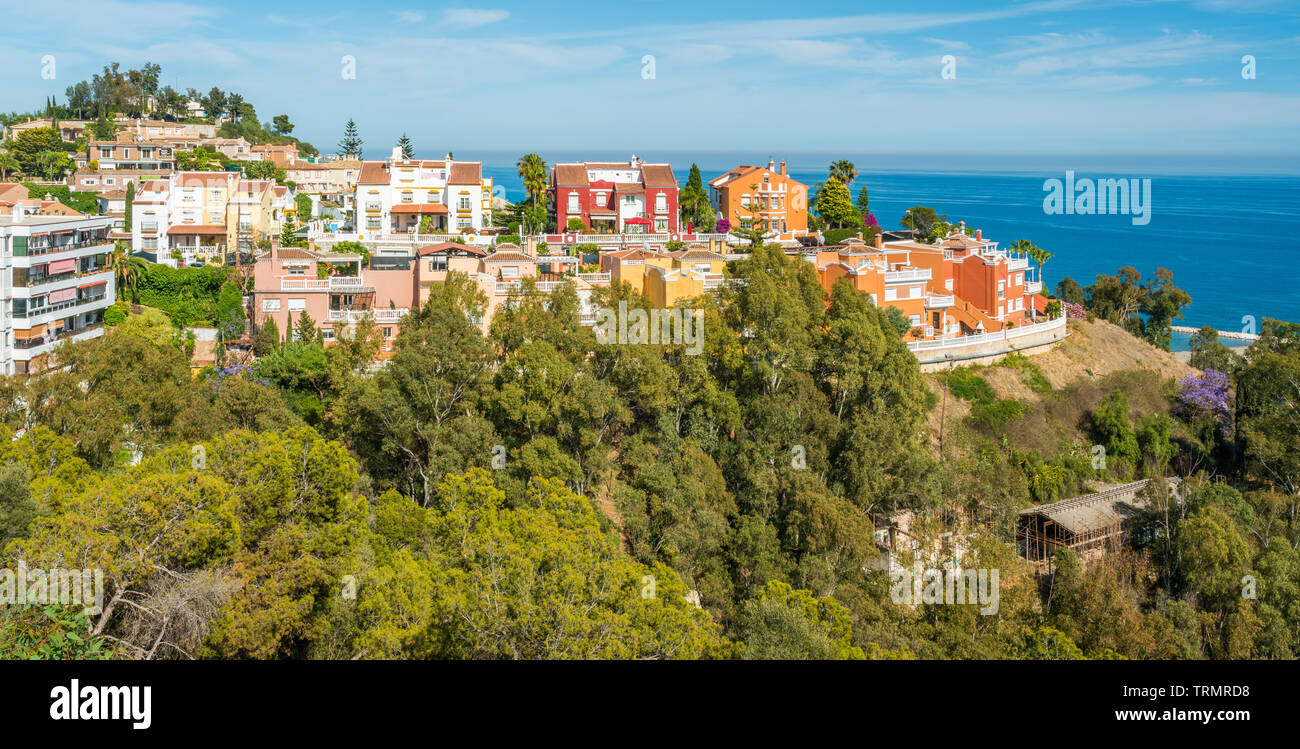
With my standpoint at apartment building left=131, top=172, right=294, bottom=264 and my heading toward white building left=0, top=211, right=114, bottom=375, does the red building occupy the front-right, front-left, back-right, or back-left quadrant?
back-left

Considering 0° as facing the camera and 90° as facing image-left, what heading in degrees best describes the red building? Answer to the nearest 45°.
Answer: approximately 0°

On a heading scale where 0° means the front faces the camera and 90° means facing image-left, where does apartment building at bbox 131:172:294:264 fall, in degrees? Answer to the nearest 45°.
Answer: approximately 0°

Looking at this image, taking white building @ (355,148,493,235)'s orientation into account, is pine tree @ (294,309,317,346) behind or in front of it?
in front

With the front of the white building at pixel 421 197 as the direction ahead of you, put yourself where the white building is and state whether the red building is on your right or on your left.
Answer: on your left
